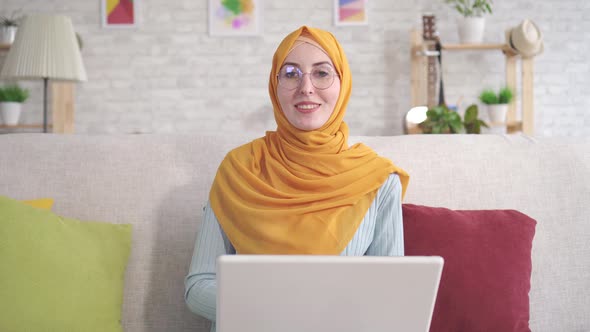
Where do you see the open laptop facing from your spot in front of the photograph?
facing away from the viewer

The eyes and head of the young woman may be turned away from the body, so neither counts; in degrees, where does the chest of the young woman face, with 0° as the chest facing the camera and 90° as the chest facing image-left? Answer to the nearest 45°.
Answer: approximately 0°

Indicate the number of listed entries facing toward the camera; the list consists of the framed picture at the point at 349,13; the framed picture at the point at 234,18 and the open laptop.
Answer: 2

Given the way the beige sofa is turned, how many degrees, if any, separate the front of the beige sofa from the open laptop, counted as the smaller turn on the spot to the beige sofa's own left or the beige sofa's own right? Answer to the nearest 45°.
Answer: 0° — it already faces it

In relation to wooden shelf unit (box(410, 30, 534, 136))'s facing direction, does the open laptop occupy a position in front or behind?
in front

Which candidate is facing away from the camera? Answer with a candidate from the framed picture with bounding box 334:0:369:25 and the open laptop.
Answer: the open laptop

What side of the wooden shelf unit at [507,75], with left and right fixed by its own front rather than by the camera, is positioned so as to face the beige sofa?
front

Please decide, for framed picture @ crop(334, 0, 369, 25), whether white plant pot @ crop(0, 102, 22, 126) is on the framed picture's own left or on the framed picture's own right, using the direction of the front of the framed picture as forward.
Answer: on the framed picture's own right

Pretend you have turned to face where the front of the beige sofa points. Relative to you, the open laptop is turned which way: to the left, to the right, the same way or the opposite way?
the opposite way

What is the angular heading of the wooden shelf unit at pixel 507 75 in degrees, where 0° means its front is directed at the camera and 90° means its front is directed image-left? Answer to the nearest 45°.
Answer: approximately 0°
